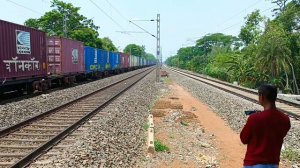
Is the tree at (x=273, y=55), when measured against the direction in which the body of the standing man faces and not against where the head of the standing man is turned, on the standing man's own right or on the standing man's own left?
on the standing man's own right

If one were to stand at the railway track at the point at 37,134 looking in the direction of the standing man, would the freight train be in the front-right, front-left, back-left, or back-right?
back-left

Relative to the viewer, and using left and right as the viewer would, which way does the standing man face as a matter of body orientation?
facing away from the viewer and to the left of the viewer

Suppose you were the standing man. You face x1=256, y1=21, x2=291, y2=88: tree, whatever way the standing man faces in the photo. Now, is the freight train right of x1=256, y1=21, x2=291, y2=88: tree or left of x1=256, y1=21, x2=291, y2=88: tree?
left

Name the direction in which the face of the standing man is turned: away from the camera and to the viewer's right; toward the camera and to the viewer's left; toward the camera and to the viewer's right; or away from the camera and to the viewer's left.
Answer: away from the camera and to the viewer's left
